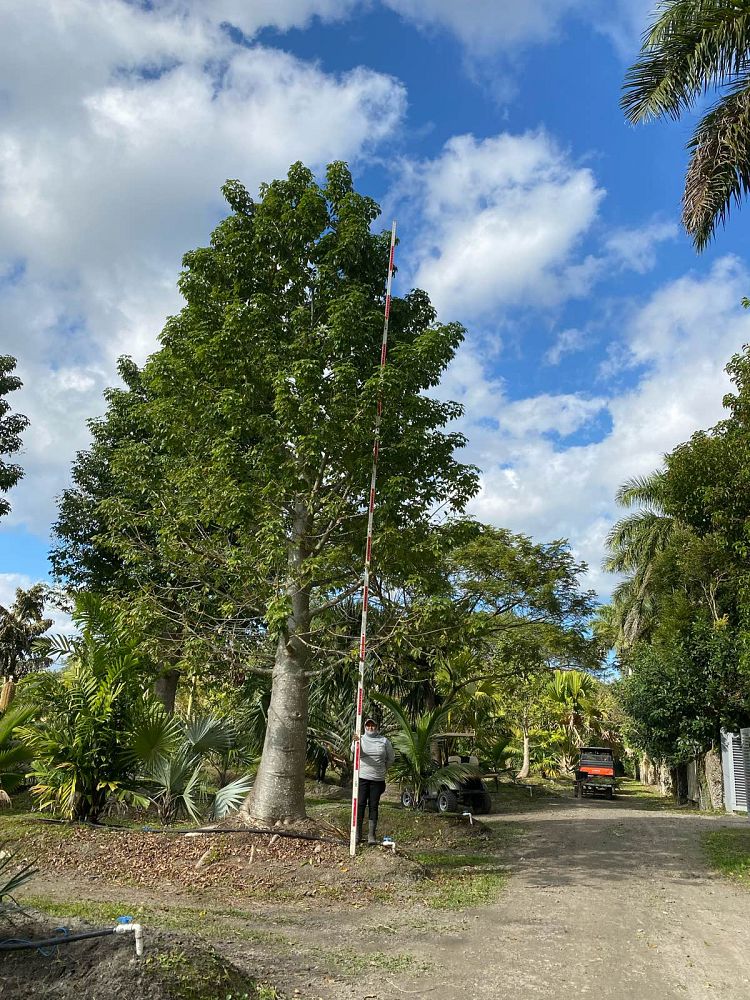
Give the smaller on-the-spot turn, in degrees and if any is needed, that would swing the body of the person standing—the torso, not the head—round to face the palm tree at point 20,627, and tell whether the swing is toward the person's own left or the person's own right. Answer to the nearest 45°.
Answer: approximately 135° to the person's own right

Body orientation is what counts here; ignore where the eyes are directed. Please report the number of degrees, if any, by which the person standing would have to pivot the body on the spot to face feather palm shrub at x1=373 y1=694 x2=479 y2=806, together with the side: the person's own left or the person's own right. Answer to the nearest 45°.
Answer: approximately 180°

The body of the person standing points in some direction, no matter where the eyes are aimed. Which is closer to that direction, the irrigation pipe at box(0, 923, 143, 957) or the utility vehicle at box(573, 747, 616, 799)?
the irrigation pipe

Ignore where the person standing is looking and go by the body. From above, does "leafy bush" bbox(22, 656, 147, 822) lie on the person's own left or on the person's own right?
on the person's own right

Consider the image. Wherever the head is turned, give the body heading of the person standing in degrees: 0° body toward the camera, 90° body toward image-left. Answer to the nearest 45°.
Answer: approximately 0°
